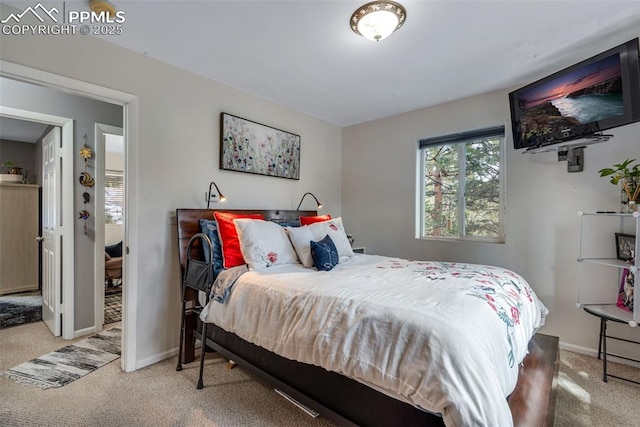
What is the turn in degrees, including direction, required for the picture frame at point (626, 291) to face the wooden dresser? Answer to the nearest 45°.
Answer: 0° — it already faces it

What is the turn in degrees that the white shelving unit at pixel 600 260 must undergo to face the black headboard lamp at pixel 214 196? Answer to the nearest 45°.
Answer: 0° — it already faces it

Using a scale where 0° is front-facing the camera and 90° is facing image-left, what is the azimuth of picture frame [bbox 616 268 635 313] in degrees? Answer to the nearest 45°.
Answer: approximately 45°

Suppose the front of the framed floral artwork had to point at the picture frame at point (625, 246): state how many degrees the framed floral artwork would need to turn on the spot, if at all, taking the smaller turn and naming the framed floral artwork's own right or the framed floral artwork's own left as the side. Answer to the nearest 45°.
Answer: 0° — it already faces it

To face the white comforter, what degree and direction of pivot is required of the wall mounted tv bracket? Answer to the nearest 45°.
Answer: approximately 45° to its left

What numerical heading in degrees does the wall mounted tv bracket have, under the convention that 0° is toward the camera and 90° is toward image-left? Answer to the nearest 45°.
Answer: approximately 45°

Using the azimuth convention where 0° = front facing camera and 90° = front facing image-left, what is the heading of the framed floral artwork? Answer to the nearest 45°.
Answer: approximately 315°
